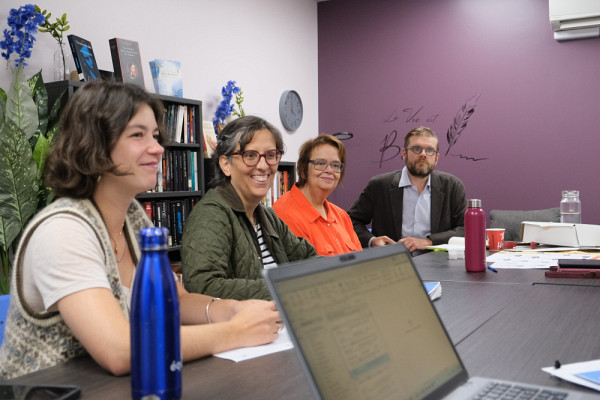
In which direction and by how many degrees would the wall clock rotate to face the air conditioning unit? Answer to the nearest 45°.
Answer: approximately 45° to its left

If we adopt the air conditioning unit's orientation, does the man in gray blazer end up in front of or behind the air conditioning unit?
in front

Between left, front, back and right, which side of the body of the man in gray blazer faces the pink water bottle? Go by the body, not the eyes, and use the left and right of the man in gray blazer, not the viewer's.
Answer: front

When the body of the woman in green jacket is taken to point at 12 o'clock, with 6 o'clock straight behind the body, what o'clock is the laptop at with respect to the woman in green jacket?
The laptop is roughly at 1 o'clock from the woman in green jacket.

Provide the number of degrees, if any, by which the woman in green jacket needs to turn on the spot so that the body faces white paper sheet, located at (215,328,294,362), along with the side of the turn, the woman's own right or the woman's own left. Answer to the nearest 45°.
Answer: approximately 45° to the woman's own right

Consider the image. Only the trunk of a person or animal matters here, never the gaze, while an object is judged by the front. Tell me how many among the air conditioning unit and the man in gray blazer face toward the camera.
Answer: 2

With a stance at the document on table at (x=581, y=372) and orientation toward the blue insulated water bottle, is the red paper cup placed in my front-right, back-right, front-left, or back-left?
back-right

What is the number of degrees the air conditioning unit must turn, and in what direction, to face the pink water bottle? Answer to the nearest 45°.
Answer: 0° — it already faces it

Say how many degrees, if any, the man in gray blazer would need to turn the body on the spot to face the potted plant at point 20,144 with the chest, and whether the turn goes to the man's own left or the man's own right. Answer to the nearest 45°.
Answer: approximately 45° to the man's own right

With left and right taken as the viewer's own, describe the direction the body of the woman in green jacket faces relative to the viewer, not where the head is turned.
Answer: facing the viewer and to the right of the viewer

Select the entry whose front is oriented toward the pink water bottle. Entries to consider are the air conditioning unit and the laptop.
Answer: the air conditioning unit

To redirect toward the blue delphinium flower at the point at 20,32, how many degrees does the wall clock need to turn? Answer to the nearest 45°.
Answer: approximately 90° to its right

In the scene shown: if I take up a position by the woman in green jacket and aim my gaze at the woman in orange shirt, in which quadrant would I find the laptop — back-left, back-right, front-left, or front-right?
back-right

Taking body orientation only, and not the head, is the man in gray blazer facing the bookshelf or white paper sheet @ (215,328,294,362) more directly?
the white paper sheet

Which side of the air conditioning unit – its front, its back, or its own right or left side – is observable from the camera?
front

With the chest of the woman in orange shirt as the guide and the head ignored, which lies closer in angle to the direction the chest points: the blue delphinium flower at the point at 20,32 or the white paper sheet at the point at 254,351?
the white paper sheet

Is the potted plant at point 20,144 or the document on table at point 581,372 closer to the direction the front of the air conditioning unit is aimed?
the document on table
